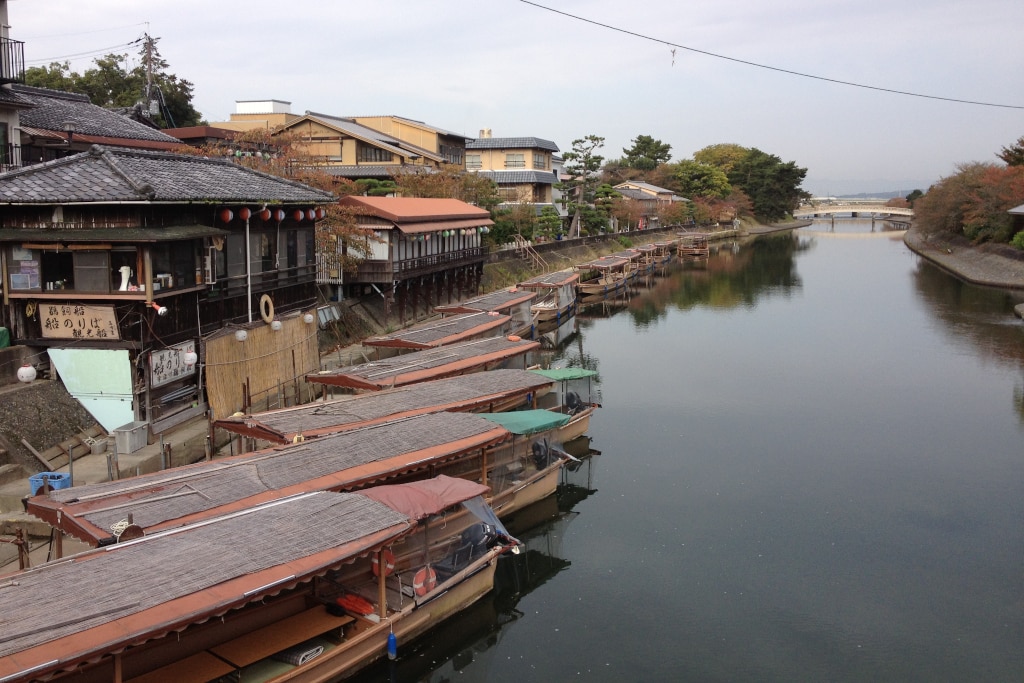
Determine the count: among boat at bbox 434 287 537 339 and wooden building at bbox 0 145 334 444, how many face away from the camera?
0

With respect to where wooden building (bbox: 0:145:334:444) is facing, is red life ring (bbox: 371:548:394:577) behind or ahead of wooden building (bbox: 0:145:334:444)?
ahead

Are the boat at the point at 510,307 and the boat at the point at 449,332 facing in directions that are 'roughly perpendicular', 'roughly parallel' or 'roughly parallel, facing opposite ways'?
roughly parallel

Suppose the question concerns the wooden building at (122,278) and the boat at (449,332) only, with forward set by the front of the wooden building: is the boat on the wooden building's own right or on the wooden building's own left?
on the wooden building's own left

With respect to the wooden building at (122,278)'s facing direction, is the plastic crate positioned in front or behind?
in front

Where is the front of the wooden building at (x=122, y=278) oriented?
toward the camera

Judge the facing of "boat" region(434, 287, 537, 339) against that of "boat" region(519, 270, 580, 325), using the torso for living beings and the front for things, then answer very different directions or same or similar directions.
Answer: same or similar directions

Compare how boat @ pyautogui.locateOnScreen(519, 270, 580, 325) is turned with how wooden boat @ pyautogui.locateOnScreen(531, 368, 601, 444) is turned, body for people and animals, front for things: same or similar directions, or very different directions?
same or similar directions
